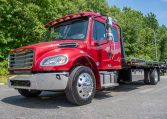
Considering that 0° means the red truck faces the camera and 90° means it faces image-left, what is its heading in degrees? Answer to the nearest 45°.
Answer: approximately 45°
